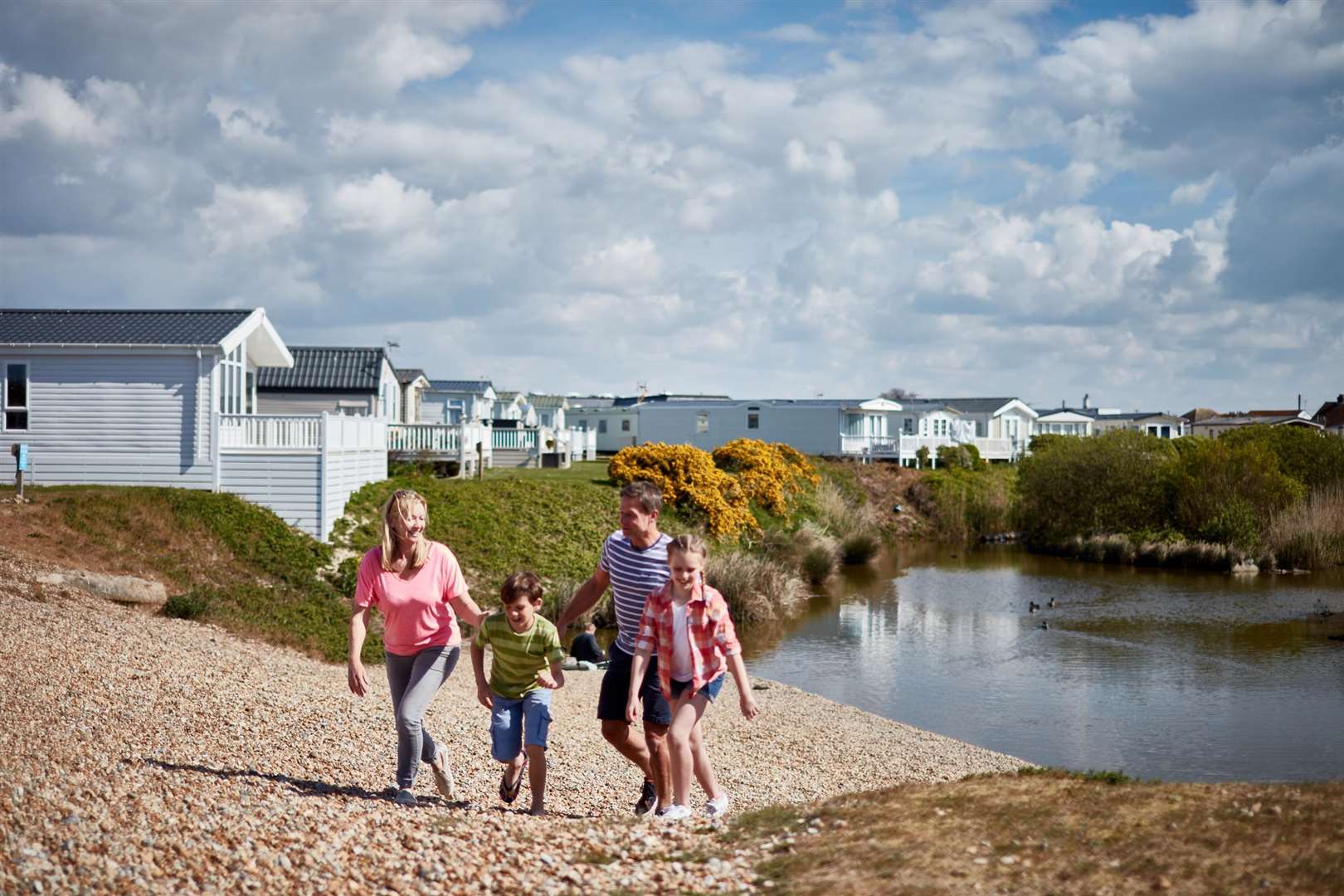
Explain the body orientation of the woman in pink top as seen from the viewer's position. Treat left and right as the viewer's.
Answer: facing the viewer

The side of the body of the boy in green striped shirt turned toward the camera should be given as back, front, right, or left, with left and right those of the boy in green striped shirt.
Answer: front

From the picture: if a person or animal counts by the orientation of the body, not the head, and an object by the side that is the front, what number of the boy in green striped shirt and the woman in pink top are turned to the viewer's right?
0

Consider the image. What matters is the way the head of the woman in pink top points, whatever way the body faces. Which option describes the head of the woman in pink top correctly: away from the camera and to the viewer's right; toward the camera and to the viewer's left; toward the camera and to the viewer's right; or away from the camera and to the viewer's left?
toward the camera and to the viewer's right

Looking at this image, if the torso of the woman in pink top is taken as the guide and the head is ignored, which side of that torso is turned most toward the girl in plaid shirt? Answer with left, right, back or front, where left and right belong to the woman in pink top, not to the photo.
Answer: left

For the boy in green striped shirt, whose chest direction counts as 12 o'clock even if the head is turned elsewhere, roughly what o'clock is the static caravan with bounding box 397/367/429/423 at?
The static caravan is roughly at 6 o'clock from the boy in green striped shirt.
